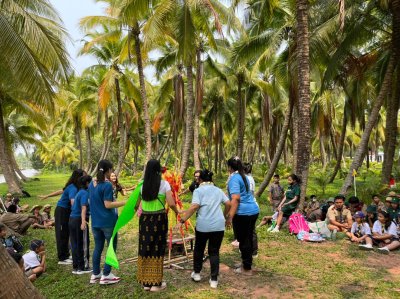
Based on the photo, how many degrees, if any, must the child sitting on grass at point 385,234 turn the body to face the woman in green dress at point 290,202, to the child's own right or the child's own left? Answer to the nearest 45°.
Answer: approximately 45° to the child's own right

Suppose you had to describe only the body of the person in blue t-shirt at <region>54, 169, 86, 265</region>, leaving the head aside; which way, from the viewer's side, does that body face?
to the viewer's right

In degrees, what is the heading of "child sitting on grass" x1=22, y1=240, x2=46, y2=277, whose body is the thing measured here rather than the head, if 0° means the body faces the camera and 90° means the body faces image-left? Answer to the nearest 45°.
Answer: approximately 270°

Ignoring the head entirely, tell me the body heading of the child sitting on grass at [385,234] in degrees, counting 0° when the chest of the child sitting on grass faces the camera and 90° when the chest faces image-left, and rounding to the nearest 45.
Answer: approximately 45°

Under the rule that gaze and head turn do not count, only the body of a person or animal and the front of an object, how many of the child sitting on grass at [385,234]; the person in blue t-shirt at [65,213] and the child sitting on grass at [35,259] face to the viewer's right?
2

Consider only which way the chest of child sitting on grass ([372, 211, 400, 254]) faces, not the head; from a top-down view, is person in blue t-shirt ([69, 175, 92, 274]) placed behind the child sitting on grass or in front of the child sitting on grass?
in front

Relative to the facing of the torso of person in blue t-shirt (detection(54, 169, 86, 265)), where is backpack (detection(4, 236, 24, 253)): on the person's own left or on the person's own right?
on the person's own left

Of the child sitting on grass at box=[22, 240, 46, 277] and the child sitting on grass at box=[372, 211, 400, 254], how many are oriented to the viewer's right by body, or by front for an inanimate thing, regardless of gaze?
1

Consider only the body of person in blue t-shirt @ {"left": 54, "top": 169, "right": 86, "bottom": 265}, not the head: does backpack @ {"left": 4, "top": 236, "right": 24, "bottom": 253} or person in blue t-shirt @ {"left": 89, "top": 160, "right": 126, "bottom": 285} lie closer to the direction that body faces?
the person in blue t-shirt
